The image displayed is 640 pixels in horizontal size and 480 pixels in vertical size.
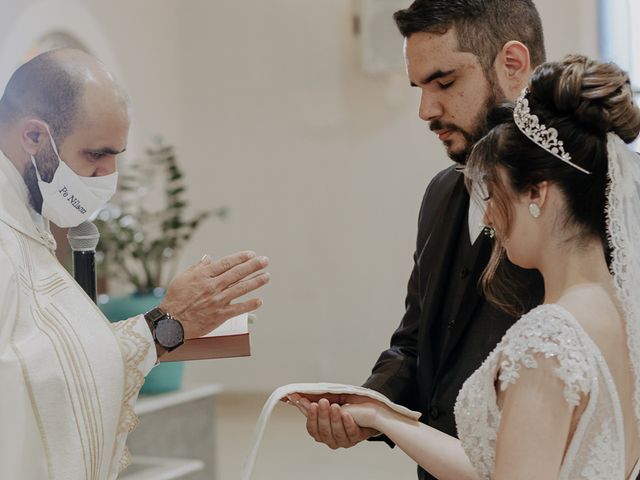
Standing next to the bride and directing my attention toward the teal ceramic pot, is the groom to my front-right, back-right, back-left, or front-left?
front-right

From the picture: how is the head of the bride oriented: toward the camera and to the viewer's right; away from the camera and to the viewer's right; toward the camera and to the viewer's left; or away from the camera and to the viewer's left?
away from the camera and to the viewer's left

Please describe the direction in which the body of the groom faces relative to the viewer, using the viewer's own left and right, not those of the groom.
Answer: facing the viewer and to the left of the viewer

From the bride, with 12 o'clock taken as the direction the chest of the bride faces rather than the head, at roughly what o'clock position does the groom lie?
The groom is roughly at 1 o'clock from the bride.

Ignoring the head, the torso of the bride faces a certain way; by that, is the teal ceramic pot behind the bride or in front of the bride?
in front

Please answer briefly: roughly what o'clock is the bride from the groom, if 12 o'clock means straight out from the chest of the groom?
The bride is roughly at 10 o'clock from the groom.

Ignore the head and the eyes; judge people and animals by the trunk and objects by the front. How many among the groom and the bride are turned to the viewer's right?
0

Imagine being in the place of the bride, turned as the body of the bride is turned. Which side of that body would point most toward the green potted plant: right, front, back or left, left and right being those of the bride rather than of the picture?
front

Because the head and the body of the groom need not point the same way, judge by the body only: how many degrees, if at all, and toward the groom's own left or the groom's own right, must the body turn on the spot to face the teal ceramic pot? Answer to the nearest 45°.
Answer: approximately 90° to the groom's own right

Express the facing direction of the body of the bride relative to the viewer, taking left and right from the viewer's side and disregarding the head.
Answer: facing away from the viewer and to the left of the viewer

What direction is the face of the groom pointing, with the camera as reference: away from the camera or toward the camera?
toward the camera

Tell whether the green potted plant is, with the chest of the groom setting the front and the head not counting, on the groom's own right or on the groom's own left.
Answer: on the groom's own right
